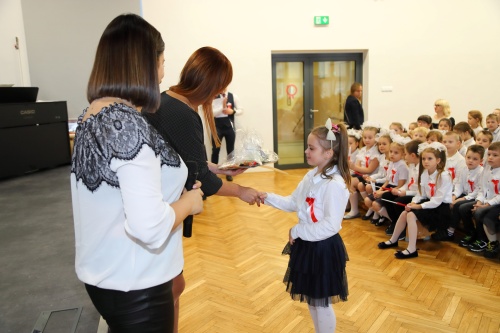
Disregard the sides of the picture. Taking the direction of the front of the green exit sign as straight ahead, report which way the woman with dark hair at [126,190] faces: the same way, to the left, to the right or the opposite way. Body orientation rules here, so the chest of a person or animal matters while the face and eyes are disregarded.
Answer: the opposite way

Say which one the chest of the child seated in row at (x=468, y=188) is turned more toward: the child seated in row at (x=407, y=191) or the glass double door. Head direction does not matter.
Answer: the child seated in row

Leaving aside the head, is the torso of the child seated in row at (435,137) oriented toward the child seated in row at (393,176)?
yes

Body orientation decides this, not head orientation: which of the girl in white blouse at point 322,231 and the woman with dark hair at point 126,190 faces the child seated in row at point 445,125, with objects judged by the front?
the woman with dark hair

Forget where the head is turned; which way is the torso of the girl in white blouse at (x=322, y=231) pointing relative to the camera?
to the viewer's left

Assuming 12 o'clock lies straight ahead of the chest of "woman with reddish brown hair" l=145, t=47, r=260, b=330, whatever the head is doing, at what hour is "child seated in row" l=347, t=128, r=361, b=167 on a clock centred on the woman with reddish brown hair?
The child seated in row is roughly at 10 o'clock from the woman with reddish brown hair.

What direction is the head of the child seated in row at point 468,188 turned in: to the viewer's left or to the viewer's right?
to the viewer's left

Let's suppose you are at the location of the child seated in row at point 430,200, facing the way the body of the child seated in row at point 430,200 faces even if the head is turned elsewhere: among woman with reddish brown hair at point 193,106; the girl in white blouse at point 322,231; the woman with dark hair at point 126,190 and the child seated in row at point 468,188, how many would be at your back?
1

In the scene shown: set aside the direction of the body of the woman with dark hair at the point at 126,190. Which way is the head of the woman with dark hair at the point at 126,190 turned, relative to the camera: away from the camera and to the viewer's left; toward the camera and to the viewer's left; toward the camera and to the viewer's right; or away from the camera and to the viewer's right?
away from the camera and to the viewer's right

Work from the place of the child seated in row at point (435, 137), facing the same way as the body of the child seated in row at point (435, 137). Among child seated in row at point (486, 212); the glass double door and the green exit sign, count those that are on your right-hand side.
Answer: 2

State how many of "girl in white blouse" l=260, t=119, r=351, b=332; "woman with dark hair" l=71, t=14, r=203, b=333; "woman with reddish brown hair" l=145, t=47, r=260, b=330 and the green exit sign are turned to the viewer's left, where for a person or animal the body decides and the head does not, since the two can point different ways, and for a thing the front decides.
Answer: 1

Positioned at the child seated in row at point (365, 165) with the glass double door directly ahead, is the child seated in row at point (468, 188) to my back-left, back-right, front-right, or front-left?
back-right
